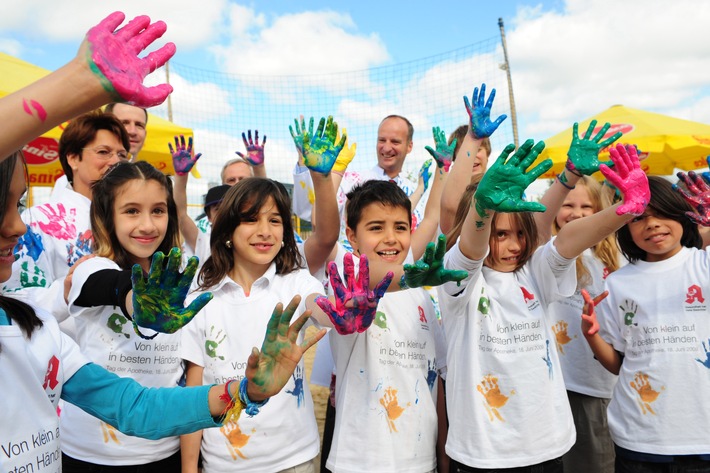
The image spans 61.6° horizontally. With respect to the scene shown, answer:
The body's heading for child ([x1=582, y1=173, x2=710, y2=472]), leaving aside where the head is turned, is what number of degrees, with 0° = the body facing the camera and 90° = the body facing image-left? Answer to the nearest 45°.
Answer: approximately 0°

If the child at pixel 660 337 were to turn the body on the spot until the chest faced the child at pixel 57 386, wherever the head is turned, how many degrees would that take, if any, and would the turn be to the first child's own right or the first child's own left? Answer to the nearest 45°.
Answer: approximately 45° to the first child's own right

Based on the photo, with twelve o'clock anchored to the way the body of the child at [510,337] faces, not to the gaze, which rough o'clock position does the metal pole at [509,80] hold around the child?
The metal pole is roughly at 6 o'clock from the child.

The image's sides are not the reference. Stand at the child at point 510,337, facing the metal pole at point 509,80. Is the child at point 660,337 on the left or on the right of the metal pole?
right

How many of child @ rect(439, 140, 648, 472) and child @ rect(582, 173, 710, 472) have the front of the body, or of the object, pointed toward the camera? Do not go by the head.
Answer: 2

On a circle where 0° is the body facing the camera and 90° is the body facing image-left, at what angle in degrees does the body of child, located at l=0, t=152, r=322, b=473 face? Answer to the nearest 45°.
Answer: approximately 315°

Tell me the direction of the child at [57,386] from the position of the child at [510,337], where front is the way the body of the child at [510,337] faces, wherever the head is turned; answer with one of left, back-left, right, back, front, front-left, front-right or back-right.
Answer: front-right

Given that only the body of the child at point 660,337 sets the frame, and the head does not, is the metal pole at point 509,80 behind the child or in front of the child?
behind
